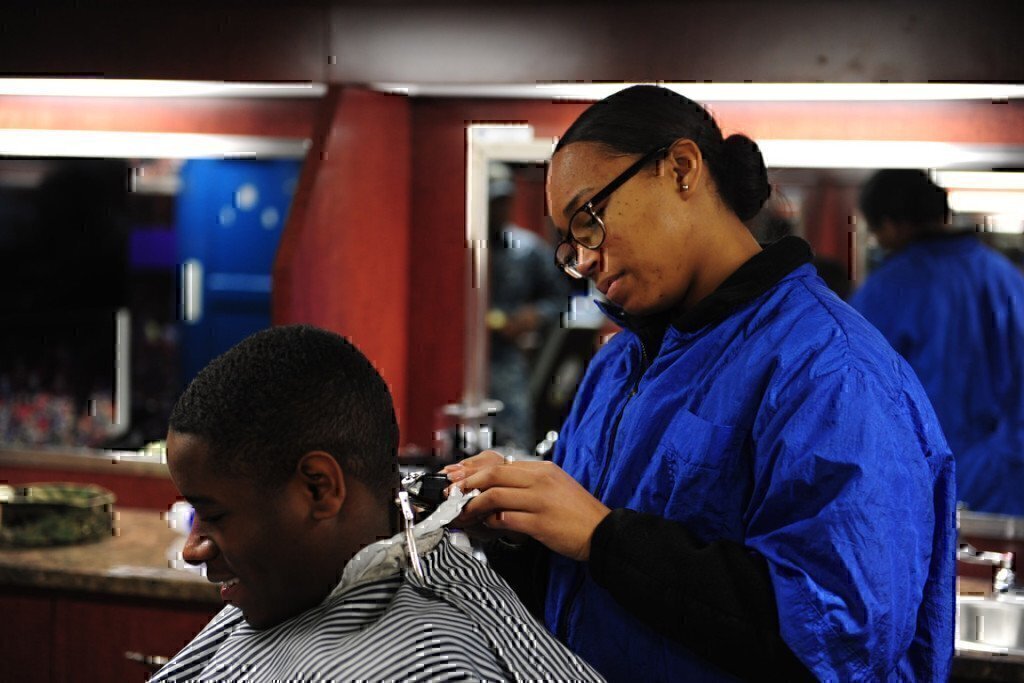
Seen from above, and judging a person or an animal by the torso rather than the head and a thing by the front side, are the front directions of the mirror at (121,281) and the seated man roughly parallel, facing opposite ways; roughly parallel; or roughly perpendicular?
roughly perpendicular

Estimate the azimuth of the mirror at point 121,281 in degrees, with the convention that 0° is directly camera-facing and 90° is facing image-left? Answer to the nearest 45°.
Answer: approximately 0°

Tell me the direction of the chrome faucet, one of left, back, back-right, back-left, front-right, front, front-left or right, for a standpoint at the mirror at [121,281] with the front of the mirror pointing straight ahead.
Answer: front-left

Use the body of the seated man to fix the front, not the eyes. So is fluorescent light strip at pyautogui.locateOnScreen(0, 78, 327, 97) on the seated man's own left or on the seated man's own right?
on the seated man's own right

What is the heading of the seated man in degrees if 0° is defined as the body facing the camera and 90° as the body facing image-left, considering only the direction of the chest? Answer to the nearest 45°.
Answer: approximately 90°

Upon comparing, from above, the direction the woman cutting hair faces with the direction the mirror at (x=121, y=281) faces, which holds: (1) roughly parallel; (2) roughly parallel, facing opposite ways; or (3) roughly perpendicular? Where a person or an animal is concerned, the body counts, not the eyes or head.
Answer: roughly perpendicular

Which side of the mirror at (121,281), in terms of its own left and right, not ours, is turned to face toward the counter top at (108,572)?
front

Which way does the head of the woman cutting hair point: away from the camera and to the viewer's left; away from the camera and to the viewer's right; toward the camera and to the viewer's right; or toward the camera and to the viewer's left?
toward the camera and to the viewer's left

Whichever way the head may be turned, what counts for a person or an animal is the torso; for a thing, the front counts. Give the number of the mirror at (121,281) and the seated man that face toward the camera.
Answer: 1

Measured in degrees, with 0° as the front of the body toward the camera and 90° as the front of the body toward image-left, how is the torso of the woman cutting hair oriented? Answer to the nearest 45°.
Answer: approximately 45°

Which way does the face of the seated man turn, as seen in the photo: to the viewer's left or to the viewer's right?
to the viewer's left
